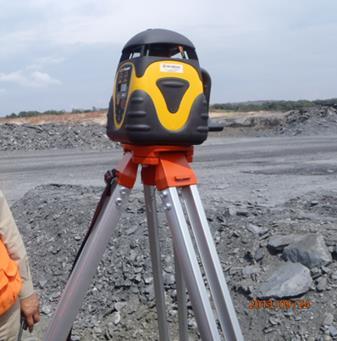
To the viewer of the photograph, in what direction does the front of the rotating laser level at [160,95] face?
facing the viewer and to the left of the viewer

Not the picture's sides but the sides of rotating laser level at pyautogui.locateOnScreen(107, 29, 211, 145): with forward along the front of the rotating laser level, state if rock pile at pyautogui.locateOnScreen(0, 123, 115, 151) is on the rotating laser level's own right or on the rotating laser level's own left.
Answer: on the rotating laser level's own right

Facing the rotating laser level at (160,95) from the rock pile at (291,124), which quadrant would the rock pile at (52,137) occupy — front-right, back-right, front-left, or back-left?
front-right

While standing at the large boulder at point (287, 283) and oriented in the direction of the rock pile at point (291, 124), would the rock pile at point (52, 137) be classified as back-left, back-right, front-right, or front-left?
front-left

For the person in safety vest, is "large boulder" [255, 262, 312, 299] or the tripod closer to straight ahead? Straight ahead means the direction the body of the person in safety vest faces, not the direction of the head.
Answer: the tripod

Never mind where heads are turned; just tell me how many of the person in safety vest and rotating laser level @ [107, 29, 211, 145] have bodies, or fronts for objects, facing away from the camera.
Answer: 0

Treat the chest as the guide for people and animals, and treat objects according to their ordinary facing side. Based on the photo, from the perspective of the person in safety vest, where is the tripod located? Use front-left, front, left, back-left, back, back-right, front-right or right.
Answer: front-left
